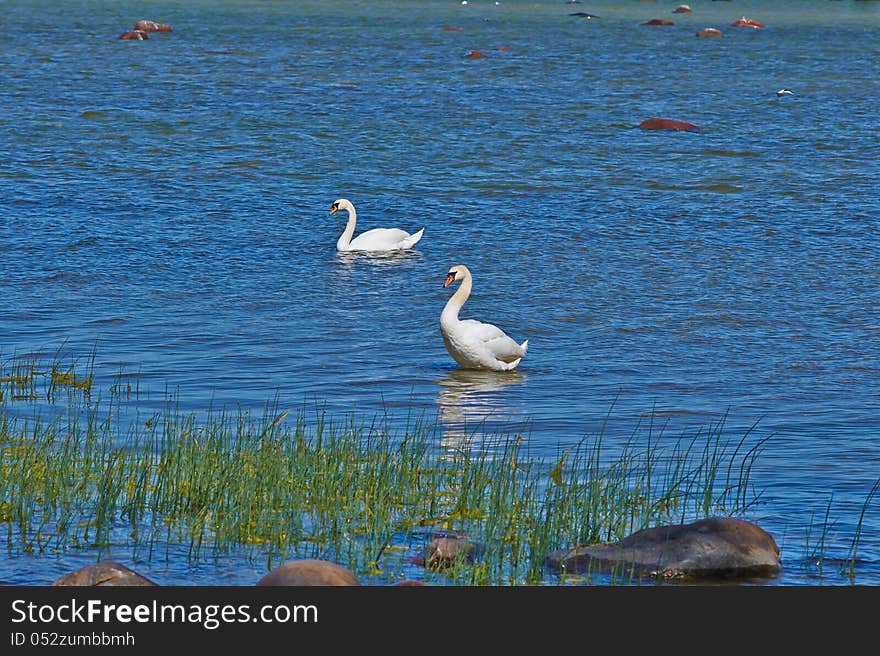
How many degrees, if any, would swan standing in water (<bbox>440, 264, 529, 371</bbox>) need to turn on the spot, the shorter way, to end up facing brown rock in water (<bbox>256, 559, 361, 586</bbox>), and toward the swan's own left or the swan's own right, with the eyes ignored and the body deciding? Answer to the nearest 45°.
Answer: approximately 90° to the swan's own left

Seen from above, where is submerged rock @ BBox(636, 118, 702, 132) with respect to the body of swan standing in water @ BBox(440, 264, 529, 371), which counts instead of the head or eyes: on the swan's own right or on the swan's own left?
on the swan's own right

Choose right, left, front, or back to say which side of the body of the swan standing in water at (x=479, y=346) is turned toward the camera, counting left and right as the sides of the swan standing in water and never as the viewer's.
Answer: left

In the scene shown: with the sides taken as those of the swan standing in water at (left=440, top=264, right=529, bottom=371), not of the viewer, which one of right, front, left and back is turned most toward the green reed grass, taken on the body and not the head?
left

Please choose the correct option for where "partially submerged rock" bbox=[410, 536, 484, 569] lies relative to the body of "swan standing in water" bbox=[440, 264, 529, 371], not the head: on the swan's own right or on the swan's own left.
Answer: on the swan's own left
